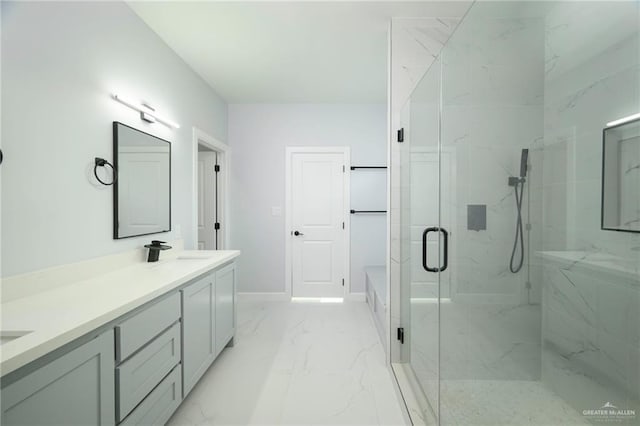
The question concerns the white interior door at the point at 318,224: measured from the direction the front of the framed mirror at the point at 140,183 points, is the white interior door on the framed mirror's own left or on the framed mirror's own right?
on the framed mirror's own left

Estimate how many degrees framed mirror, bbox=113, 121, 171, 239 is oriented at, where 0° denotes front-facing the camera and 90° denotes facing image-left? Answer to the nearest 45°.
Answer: approximately 315°

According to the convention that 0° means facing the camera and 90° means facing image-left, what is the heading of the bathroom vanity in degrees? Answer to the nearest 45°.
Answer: approximately 315°

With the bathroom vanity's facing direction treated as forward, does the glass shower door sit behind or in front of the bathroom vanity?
in front

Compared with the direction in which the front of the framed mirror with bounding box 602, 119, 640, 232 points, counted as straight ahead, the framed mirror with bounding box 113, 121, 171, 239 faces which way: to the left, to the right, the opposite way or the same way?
the opposite way

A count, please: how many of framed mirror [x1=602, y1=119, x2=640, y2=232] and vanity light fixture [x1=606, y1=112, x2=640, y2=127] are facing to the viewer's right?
0

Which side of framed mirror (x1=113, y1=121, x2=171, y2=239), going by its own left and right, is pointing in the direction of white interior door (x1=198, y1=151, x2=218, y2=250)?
left

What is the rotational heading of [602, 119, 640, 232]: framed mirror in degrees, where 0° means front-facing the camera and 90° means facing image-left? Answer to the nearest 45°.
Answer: approximately 45°

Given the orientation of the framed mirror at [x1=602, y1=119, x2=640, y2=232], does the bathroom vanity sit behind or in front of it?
in front

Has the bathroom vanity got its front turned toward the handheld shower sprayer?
yes

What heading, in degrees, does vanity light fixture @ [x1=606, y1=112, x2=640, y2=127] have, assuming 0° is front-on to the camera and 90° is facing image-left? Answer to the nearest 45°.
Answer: approximately 45°

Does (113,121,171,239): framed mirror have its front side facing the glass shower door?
yes
